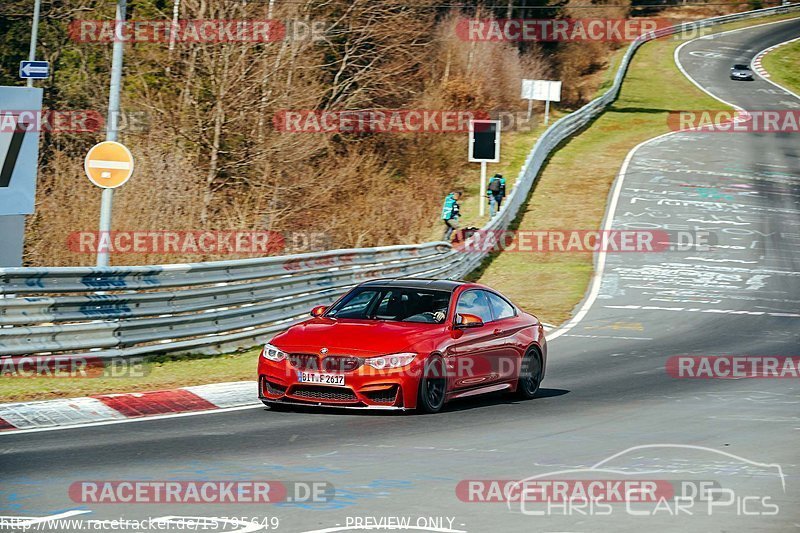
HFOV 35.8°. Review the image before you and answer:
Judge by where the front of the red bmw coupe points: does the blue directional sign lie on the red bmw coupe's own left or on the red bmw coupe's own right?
on the red bmw coupe's own right

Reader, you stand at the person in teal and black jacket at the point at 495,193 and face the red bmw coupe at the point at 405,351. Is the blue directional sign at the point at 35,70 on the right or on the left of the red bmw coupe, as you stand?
right

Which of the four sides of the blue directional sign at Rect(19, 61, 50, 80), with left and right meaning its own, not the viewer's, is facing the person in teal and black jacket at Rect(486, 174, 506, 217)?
back

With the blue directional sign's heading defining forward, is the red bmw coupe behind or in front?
in front

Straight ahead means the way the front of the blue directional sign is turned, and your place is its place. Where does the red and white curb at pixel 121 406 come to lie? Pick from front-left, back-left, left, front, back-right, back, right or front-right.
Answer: front

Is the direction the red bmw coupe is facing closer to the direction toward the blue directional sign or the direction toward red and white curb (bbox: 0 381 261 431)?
the red and white curb

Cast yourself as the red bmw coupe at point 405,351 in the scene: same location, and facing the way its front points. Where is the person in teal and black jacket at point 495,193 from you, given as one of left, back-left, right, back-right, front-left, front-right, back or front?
back-right

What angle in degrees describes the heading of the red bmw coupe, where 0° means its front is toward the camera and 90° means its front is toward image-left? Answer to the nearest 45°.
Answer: approximately 45°

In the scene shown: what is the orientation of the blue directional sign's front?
toward the camera

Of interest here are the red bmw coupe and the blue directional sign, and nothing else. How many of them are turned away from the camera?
0

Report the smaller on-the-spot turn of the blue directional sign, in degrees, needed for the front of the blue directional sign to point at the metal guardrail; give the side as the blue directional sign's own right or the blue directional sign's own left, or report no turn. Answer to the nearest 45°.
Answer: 0° — it already faces it
